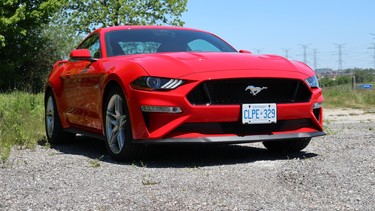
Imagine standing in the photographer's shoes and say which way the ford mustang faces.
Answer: facing the viewer and to the right of the viewer

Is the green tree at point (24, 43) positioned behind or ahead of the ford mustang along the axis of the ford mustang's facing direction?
behind
